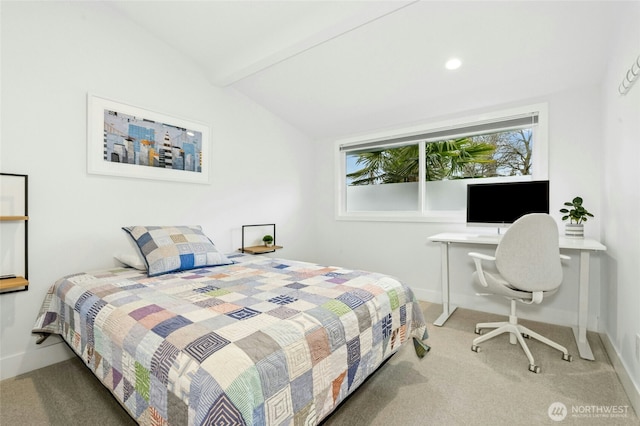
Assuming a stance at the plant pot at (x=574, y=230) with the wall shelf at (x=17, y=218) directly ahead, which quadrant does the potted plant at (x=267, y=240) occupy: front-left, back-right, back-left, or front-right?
front-right

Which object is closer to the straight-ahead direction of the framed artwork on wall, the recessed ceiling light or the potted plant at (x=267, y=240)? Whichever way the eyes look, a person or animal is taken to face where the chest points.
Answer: the recessed ceiling light

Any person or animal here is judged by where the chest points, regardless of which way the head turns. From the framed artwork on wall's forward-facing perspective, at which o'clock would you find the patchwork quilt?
The patchwork quilt is roughly at 1 o'clock from the framed artwork on wall.

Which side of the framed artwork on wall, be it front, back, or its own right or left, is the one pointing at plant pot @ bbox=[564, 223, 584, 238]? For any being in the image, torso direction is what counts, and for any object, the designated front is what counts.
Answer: front

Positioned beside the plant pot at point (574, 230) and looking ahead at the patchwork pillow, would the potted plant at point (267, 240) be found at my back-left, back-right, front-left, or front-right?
front-right

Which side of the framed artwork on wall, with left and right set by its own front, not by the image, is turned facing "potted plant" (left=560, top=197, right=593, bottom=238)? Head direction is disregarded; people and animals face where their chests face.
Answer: front

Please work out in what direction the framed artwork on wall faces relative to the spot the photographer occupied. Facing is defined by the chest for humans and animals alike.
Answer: facing the viewer and to the right of the viewer

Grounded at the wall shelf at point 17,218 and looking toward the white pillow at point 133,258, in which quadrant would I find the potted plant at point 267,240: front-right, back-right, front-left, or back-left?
front-left
